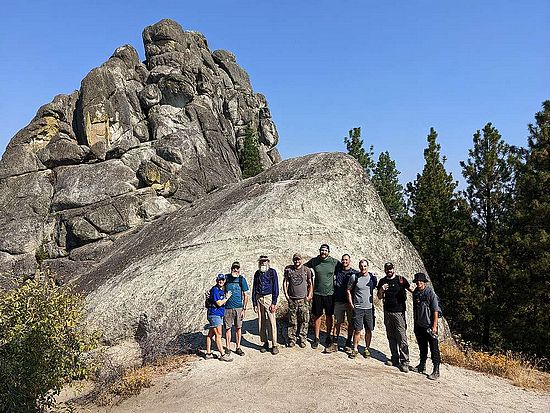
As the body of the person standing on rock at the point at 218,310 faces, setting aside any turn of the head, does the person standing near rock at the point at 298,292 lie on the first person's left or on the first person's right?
on the first person's left

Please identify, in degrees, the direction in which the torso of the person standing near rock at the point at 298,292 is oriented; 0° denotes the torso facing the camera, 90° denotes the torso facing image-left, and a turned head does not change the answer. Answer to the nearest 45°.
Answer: approximately 0°

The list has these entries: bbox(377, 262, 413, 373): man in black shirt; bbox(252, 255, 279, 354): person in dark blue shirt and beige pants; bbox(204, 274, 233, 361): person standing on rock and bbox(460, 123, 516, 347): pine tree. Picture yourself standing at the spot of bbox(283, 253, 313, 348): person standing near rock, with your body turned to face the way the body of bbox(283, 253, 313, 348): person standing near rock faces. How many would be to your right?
2

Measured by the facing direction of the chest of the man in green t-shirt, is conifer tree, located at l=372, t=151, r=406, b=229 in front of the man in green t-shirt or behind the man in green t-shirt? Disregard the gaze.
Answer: behind

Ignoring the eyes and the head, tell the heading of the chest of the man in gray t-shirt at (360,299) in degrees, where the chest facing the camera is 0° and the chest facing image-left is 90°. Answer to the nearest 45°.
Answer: approximately 0°

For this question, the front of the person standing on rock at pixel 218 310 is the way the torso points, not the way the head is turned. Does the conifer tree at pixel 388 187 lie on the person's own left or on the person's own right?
on the person's own left
